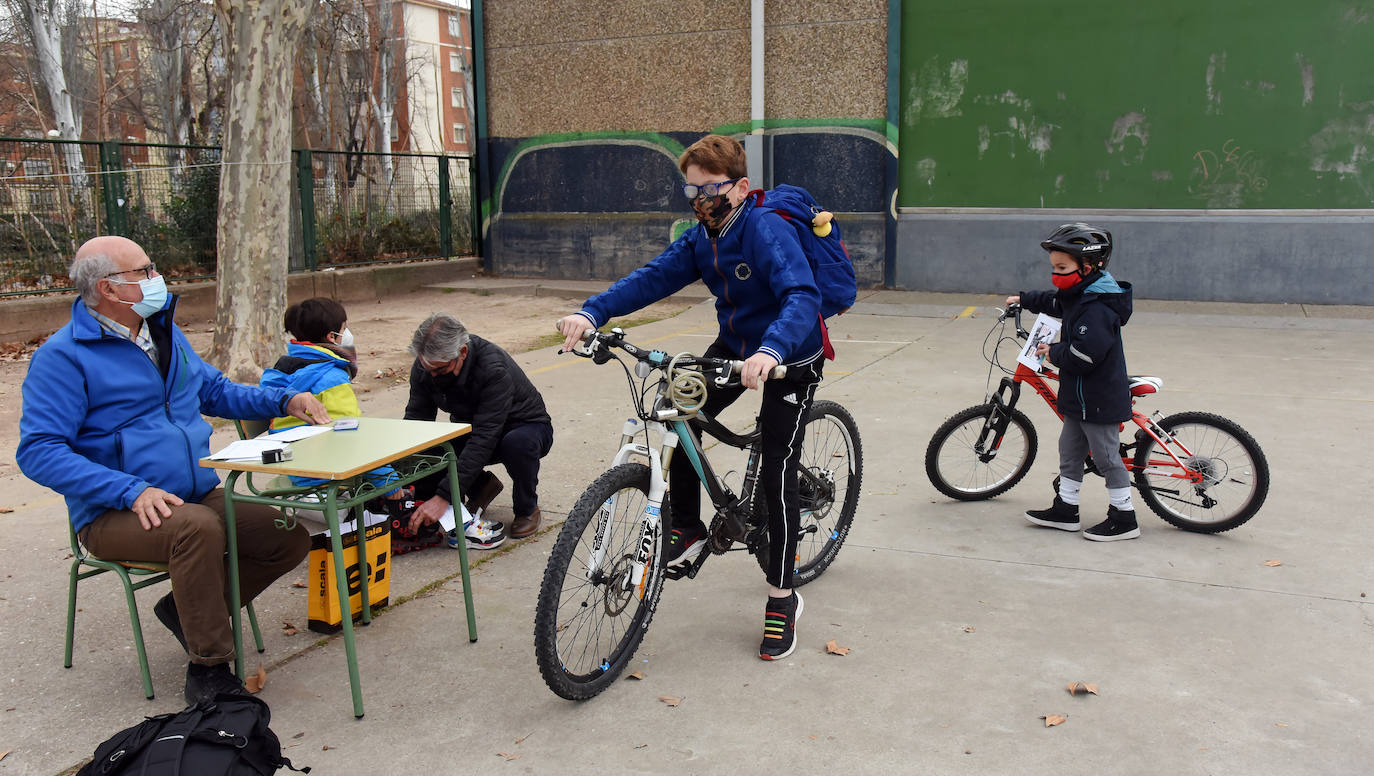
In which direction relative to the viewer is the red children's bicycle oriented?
to the viewer's left

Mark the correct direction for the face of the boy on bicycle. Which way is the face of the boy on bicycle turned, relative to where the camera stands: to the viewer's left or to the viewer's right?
to the viewer's left

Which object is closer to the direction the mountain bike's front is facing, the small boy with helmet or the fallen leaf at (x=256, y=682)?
the fallen leaf

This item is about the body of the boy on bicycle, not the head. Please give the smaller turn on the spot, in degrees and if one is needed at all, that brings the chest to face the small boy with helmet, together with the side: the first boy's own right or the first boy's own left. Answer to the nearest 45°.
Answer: approximately 180°

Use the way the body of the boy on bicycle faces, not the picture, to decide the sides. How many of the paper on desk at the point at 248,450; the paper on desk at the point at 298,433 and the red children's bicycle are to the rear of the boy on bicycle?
1

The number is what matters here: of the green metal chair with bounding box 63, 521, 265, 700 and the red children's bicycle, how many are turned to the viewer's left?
1

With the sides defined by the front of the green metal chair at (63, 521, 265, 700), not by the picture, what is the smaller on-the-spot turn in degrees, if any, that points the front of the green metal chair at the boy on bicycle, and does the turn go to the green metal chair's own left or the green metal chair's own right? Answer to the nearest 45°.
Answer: approximately 45° to the green metal chair's own left

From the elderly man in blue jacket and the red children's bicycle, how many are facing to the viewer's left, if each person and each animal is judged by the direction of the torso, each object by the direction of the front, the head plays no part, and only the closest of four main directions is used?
1

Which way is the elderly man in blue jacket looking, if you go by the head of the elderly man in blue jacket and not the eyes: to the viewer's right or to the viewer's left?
to the viewer's right

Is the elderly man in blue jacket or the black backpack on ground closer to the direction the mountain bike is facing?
the black backpack on ground
